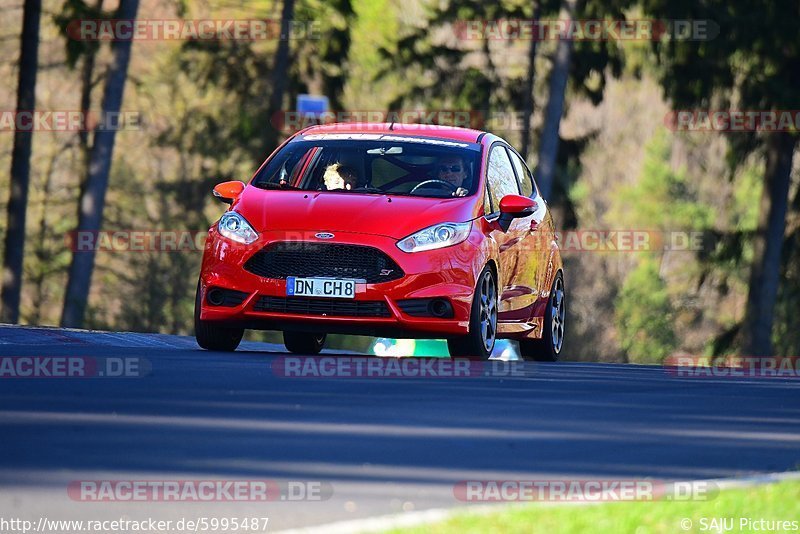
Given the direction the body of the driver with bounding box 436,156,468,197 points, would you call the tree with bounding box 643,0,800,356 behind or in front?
behind

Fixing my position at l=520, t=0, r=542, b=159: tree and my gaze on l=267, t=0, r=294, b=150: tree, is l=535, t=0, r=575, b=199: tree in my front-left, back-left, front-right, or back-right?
back-left

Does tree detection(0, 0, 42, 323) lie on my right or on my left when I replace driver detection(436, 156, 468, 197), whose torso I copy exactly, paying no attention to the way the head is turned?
on my right

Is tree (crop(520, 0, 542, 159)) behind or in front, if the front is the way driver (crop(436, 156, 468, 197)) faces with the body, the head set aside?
behind

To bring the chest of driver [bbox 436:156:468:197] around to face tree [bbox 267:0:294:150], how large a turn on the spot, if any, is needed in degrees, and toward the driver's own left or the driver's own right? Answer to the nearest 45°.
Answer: approximately 135° to the driver's own right

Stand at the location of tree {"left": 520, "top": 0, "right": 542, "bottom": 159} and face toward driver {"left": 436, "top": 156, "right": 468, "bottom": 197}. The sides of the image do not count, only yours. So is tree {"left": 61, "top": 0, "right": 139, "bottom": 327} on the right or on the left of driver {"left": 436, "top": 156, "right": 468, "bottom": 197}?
right

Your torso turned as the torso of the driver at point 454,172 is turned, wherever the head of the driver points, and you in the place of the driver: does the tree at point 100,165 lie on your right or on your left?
on your right

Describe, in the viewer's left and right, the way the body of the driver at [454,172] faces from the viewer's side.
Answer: facing the viewer and to the left of the viewer

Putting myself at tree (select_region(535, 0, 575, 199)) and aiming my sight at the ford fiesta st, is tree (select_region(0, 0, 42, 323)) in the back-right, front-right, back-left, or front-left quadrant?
front-right
